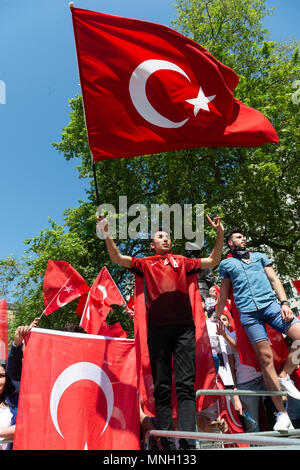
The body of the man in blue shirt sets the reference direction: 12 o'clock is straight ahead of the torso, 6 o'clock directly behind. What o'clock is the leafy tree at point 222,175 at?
The leafy tree is roughly at 6 o'clock from the man in blue shirt.

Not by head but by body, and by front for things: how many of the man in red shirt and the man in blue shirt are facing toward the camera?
2

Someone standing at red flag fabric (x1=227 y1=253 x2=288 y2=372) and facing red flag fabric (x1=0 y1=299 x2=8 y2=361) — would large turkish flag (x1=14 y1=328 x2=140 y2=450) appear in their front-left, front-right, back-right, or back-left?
front-left

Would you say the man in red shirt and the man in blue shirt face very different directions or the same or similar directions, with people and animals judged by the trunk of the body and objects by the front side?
same or similar directions

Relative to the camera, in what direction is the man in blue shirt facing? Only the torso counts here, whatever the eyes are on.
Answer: toward the camera

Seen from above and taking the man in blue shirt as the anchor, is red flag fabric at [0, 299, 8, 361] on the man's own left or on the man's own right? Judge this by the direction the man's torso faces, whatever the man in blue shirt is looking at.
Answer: on the man's own right
